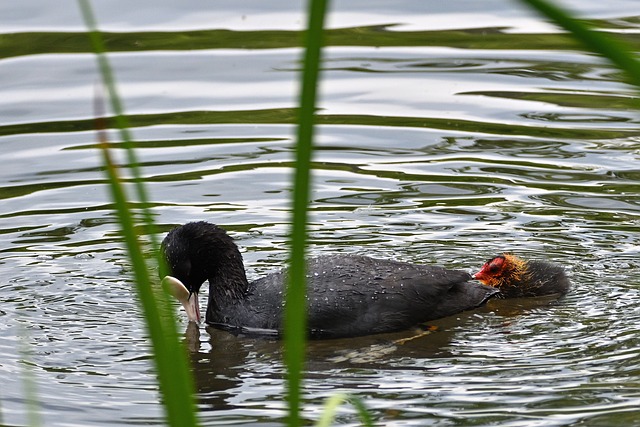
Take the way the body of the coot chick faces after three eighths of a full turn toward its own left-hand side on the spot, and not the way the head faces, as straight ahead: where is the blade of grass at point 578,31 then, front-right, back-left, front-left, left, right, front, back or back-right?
front-right

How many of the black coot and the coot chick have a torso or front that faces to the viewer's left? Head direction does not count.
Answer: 2

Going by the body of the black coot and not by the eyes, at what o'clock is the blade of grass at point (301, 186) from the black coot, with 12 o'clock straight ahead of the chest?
The blade of grass is roughly at 9 o'clock from the black coot.

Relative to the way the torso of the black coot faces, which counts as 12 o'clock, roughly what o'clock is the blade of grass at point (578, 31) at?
The blade of grass is roughly at 9 o'clock from the black coot.

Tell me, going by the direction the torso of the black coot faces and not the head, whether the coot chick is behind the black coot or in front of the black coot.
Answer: behind

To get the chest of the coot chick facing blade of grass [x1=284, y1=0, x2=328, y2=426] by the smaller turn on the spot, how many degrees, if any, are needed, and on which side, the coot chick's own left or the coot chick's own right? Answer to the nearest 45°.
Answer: approximately 90° to the coot chick's own left

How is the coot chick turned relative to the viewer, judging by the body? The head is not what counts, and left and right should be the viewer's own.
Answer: facing to the left of the viewer

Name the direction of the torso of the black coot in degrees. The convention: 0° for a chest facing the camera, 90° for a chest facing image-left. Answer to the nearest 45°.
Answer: approximately 90°
